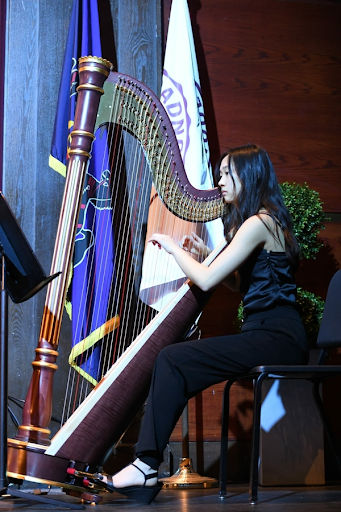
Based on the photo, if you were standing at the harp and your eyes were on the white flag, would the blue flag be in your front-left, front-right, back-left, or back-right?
front-left

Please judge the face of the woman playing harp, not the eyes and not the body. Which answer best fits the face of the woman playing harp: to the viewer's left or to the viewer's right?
to the viewer's left

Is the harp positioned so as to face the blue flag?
no

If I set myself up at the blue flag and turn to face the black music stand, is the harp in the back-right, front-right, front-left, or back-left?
front-left

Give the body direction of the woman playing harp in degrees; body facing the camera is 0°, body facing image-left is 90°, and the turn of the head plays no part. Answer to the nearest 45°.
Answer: approximately 90°

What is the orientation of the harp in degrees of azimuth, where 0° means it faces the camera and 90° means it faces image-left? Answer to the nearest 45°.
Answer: approximately 90°

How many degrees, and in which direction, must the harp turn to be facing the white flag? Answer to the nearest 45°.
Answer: approximately 90° to its right

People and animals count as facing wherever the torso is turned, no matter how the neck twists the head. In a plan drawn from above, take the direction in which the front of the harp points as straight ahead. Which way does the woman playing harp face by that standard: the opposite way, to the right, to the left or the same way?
the same way

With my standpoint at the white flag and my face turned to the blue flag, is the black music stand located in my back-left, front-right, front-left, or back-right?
front-left

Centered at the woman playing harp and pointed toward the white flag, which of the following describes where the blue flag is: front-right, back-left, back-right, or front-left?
front-left

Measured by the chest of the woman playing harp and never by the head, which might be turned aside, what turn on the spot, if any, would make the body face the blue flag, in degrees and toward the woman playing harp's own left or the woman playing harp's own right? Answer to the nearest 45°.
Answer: approximately 45° to the woman playing harp's own right

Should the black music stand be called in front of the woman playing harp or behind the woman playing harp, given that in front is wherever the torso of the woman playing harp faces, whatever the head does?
in front
